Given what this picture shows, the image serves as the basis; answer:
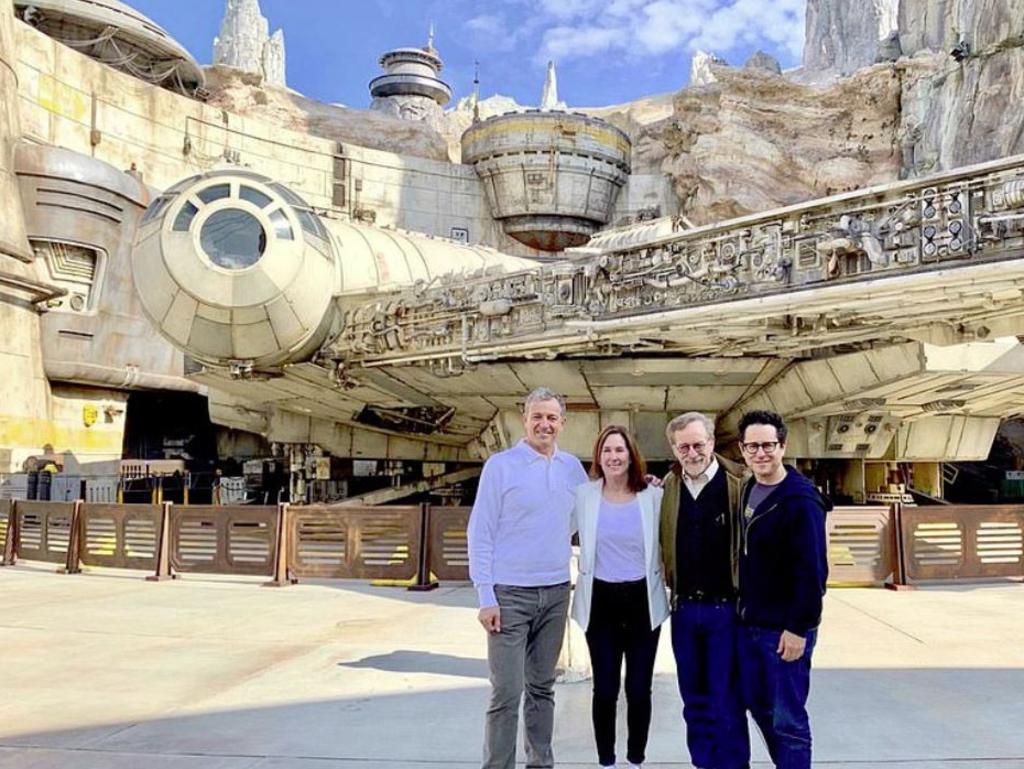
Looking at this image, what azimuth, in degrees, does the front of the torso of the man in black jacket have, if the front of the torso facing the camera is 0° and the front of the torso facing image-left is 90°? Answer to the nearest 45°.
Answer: approximately 45°

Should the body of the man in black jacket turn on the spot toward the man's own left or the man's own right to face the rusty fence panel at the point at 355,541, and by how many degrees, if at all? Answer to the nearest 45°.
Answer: approximately 90° to the man's own right

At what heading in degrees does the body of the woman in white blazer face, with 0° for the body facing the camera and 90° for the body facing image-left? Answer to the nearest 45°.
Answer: approximately 0°

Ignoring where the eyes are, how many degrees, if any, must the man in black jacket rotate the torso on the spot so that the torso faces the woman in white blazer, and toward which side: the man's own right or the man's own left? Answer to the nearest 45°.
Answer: approximately 45° to the man's own right

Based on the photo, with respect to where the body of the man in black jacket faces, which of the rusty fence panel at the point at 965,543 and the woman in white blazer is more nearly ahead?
the woman in white blazer

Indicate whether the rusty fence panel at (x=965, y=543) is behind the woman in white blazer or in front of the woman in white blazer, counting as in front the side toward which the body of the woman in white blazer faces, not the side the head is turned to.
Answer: behind

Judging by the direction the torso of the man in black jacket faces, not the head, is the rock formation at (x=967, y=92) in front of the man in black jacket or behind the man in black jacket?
behind

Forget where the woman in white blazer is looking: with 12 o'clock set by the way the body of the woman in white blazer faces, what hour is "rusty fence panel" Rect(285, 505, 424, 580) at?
The rusty fence panel is roughly at 5 o'clock from the woman in white blazer.
